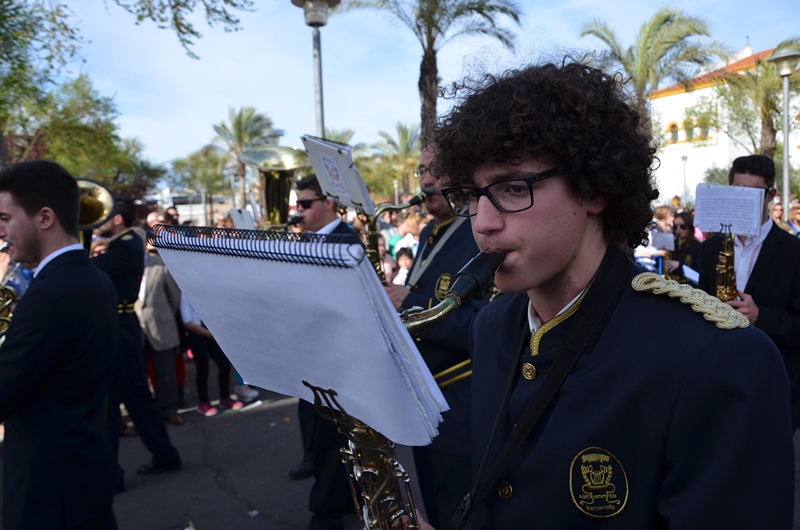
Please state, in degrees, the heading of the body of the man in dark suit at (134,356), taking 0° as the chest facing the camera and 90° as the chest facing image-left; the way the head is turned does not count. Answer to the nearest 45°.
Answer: approximately 90°

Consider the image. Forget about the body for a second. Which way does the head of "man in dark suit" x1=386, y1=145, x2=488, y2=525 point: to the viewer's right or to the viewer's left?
to the viewer's left

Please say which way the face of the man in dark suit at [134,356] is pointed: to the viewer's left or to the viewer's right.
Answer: to the viewer's left

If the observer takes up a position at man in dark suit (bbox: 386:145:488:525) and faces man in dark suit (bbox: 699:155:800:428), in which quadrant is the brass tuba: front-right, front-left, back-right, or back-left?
back-left

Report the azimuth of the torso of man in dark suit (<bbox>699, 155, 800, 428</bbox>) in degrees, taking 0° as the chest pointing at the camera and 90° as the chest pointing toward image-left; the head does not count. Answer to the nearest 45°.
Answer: approximately 45°
